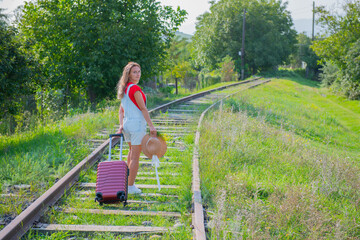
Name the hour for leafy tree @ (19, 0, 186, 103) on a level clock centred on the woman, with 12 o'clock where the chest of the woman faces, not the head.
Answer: The leafy tree is roughly at 10 o'clock from the woman.

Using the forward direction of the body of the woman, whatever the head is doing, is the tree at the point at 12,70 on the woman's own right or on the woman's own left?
on the woman's own left

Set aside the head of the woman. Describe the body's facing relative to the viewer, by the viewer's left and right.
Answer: facing away from the viewer and to the right of the viewer
